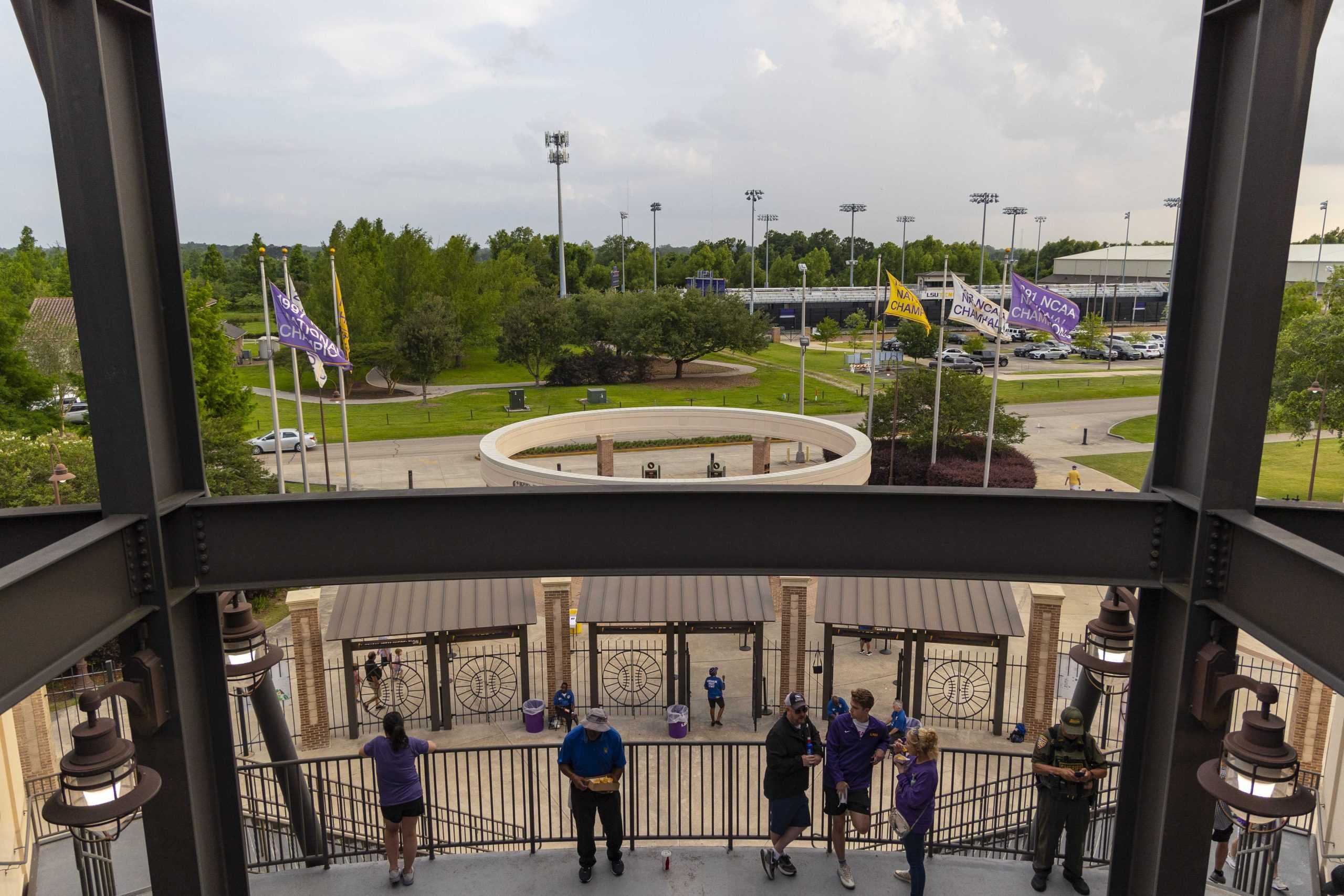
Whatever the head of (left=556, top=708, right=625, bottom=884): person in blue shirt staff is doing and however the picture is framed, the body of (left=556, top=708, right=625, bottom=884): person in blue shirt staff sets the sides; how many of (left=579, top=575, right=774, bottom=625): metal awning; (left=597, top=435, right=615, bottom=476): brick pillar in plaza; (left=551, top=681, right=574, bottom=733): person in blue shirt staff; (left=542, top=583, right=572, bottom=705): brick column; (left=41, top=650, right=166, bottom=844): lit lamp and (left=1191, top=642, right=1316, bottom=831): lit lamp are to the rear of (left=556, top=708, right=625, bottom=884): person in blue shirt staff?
4

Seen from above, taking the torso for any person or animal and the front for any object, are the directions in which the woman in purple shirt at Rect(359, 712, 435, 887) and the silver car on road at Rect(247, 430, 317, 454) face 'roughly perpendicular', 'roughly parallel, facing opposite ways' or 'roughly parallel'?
roughly perpendicular

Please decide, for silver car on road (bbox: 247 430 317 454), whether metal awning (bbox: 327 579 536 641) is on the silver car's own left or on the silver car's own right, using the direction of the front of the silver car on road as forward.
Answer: on the silver car's own left

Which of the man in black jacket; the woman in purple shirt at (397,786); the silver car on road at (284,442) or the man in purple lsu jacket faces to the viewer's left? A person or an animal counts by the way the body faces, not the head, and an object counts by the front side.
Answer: the silver car on road

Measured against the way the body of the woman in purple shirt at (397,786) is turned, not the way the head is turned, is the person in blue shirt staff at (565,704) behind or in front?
in front

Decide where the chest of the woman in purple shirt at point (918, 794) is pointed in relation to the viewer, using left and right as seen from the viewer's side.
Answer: facing to the left of the viewer

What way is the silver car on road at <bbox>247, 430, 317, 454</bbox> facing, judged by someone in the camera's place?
facing to the left of the viewer

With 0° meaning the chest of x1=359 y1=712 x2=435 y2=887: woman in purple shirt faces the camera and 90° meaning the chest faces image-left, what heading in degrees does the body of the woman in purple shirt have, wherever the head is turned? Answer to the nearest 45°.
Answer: approximately 180°

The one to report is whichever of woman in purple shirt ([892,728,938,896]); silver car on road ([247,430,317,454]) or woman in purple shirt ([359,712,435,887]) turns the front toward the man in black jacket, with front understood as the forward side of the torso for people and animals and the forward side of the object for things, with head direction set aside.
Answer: woman in purple shirt ([892,728,938,896])

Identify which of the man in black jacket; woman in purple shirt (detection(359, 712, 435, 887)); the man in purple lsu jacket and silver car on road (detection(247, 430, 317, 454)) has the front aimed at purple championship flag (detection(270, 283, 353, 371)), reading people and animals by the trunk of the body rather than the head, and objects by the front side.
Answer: the woman in purple shirt
